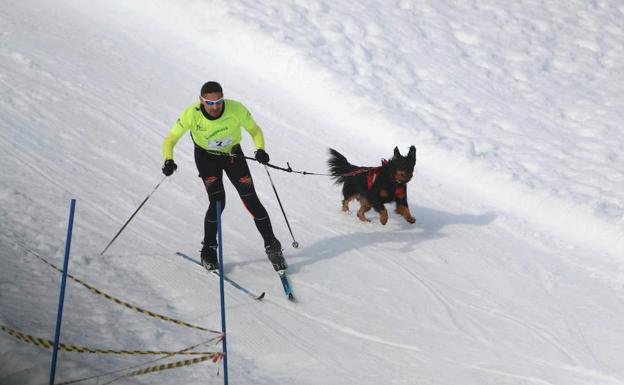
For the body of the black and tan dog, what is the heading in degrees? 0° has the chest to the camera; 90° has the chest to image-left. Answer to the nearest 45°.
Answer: approximately 315°

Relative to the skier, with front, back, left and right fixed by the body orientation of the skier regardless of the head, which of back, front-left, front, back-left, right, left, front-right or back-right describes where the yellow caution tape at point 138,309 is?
front

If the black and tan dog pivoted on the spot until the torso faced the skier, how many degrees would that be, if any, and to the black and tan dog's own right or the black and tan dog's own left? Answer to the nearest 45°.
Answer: approximately 90° to the black and tan dog's own right

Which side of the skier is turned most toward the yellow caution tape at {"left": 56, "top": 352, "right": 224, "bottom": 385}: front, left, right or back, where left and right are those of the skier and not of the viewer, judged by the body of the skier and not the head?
front

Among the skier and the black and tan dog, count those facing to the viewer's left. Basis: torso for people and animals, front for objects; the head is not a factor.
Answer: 0

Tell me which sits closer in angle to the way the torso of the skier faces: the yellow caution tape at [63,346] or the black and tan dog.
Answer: the yellow caution tape

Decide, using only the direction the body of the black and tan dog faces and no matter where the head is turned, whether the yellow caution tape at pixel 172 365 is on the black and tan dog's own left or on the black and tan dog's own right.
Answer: on the black and tan dog's own right

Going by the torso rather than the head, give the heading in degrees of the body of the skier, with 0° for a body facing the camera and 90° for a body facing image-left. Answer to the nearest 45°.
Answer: approximately 0°

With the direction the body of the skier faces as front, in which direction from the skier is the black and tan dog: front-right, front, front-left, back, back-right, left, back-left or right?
back-left

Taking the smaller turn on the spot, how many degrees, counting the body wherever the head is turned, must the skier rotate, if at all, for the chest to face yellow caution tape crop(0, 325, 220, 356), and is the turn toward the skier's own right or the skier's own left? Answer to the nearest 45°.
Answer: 0° — they already face it

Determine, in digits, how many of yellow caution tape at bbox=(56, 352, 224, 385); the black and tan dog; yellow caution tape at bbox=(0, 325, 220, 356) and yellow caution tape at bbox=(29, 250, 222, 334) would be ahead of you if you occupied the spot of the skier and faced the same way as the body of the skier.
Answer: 3
